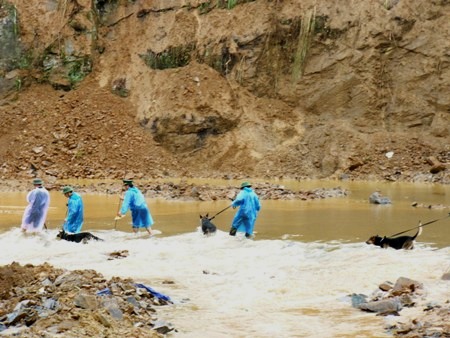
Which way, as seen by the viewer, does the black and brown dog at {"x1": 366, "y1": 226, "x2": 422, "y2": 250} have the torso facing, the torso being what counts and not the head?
to the viewer's left

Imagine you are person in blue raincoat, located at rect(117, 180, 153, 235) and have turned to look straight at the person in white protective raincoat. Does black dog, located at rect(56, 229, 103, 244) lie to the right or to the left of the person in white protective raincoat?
left

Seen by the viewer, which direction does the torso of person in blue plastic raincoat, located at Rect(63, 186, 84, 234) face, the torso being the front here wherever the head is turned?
to the viewer's left

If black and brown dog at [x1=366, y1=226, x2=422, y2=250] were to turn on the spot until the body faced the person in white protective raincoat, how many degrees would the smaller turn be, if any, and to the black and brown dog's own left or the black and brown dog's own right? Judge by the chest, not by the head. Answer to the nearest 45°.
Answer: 0° — it already faces them

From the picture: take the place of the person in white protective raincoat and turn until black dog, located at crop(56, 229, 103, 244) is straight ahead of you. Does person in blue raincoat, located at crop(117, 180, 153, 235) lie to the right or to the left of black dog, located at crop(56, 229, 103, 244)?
left

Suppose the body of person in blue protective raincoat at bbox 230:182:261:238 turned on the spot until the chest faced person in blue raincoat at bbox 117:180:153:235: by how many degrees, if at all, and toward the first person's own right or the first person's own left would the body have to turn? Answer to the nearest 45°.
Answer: approximately 45° to the first person's own left

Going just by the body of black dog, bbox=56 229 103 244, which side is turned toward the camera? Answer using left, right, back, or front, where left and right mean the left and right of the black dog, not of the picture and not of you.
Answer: left

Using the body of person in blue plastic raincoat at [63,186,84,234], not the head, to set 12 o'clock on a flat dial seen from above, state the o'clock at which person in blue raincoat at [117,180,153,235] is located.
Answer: person in blue raincoat at [117,180,153,235] is roughly at 6 o'clock from person in blue plastic raincoat at [63,186,84,234].

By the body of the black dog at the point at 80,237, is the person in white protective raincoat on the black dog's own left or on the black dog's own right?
on the black dog's own right

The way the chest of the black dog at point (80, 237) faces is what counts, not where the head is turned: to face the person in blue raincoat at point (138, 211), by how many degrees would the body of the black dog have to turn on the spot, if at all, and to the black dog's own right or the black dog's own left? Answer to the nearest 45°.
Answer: approximately 135° to the black dog's own right
